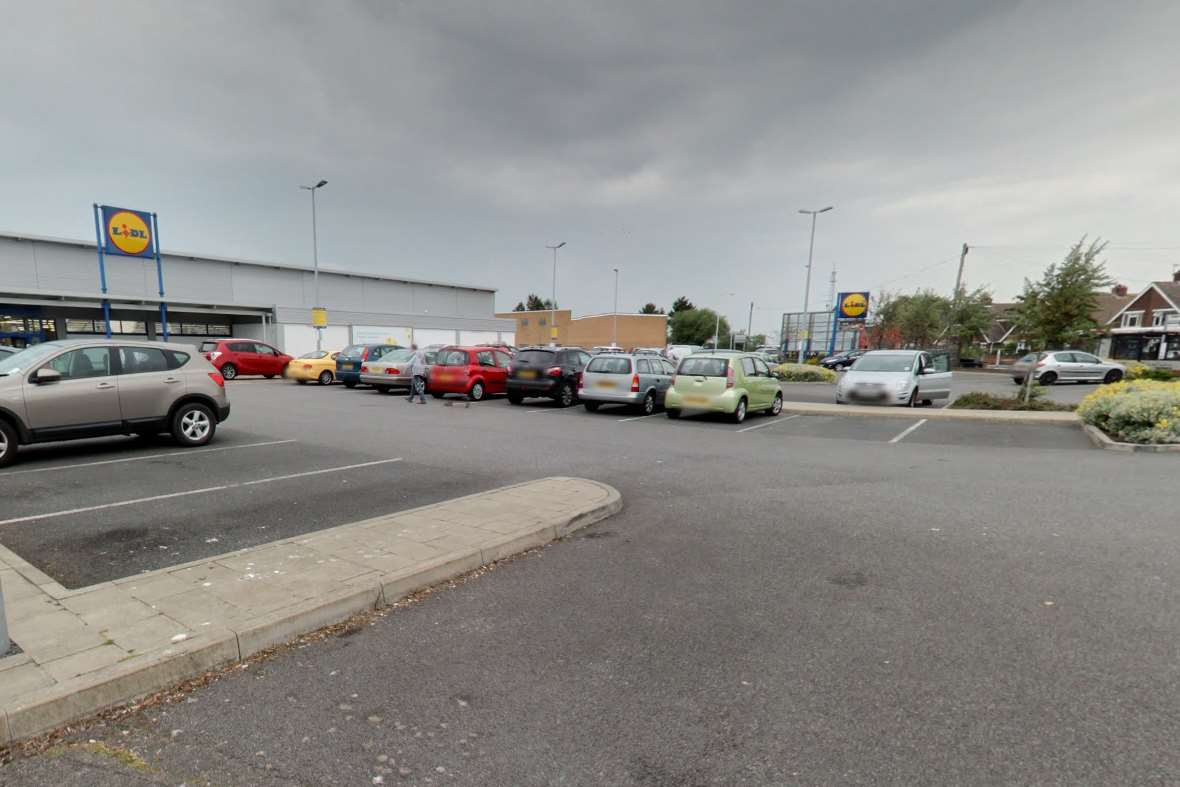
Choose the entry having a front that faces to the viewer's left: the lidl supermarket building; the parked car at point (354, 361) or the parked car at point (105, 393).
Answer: the parked car at point (105, 393)

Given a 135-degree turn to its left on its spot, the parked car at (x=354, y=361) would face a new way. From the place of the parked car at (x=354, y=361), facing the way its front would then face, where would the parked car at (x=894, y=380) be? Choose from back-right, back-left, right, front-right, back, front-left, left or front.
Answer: back-left

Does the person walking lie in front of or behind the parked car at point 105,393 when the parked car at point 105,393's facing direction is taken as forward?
behind

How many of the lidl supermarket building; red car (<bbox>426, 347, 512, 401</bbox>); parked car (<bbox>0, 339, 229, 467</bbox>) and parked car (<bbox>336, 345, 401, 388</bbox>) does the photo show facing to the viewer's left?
1

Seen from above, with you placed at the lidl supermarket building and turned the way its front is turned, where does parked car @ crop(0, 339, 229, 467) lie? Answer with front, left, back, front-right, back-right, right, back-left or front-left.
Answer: front-right

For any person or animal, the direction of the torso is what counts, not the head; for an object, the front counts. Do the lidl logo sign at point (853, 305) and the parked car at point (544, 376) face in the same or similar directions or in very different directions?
very different directions

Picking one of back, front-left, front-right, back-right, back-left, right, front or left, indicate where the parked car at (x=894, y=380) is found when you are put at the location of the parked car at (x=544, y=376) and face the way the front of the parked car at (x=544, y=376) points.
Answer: front-right

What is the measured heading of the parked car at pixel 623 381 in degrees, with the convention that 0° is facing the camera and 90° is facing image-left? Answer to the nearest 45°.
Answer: approximately 225°

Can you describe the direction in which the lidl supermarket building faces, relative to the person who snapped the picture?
facing the viewer and to the right of the viewer

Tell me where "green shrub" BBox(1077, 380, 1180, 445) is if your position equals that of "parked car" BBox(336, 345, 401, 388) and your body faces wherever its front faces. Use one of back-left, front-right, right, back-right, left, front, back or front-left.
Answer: right

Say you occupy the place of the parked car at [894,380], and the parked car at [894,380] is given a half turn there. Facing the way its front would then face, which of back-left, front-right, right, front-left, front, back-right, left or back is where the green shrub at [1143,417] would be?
right

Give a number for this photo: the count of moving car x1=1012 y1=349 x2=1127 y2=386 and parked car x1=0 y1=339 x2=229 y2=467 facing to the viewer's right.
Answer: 1

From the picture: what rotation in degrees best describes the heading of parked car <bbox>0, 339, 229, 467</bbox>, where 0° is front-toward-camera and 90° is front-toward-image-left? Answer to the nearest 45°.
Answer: approximately 90°

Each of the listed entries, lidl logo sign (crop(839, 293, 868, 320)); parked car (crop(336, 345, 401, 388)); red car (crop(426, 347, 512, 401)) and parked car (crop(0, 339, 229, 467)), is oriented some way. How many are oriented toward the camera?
1

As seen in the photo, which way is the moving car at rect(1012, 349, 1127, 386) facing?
to the viewer's right

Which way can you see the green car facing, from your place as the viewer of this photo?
facing away from the viewer and to the right of the viewer
